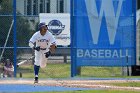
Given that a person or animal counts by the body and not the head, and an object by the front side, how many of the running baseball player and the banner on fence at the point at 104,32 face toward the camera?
2

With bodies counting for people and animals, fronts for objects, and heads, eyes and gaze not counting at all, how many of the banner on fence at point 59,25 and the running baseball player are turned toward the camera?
2

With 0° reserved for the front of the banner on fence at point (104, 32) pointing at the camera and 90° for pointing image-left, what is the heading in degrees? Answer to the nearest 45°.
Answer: approximately 0°

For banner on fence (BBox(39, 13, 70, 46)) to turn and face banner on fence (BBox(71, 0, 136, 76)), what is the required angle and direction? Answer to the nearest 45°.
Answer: approximately 90° to its left

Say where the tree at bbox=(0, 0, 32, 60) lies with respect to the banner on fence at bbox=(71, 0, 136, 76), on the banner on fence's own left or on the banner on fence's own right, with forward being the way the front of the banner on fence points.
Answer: on the banner on fence's own right

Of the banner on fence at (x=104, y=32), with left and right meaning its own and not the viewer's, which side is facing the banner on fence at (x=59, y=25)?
right

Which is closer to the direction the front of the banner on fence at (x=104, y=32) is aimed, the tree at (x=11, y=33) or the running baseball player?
the running baseball player

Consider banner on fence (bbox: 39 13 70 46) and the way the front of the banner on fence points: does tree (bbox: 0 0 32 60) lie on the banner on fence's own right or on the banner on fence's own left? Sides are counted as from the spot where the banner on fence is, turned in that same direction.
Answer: on the banner on fence's own right
